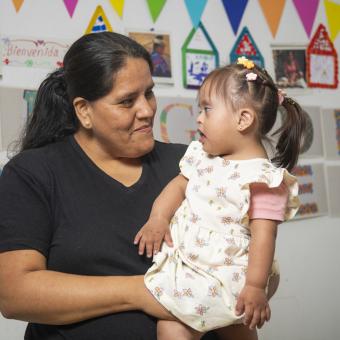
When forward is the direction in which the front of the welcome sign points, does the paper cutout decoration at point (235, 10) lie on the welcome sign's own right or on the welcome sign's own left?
on the welcome sign's own left

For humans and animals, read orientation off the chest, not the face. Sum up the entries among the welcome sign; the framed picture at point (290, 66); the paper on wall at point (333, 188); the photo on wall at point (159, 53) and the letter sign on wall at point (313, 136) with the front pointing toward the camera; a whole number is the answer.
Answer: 5

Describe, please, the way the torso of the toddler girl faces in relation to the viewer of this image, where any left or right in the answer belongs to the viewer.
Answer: facing the viewer and to the left of the viewer

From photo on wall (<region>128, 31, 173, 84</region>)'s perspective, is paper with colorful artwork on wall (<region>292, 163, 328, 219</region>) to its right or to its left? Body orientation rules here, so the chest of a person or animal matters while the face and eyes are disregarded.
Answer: on its left

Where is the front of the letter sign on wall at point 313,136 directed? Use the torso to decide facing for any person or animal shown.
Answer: toward the camera

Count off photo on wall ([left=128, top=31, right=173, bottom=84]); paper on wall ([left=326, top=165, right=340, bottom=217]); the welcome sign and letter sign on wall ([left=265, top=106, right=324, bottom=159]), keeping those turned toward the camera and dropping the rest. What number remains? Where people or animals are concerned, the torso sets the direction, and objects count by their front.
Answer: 4

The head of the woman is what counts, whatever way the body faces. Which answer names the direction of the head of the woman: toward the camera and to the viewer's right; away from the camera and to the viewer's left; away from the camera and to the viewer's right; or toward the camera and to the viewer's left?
toward the camera and to the viewer's right

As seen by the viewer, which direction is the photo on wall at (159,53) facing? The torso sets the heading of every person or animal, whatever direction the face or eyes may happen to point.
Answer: toward the camera

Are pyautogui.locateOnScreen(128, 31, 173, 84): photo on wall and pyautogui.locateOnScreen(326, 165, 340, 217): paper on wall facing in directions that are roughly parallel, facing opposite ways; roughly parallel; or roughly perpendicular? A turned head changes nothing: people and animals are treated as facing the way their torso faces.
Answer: roughly parallel

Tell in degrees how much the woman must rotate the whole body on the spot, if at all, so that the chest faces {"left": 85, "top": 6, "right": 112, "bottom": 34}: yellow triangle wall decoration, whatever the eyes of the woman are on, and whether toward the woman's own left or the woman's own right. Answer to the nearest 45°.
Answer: approximately 135° to the woman's own left

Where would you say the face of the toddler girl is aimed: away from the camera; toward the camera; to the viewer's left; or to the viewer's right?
to the viewer's left

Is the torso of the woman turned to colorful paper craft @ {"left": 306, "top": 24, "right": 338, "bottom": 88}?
no

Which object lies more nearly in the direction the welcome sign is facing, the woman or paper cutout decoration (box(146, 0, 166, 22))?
the woman
